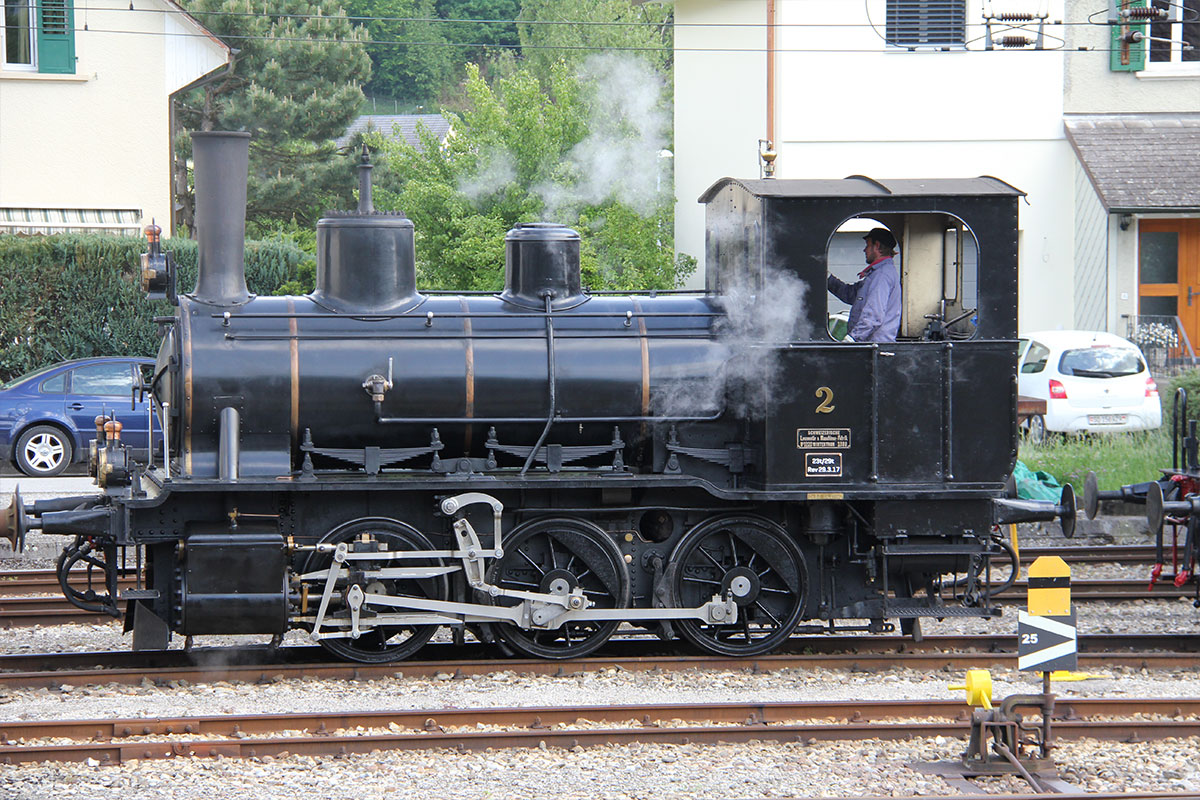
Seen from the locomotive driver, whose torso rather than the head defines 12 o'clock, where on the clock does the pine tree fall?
The pine tree is roughly at 2 o'clock from the locomotive driver.

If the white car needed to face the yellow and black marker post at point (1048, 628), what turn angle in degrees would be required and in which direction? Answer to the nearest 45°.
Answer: approximately 135° to its left

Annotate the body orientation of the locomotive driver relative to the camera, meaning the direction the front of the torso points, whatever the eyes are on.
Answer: to the viewer's left

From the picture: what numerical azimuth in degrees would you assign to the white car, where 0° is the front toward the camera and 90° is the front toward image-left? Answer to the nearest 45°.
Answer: approximately 135°

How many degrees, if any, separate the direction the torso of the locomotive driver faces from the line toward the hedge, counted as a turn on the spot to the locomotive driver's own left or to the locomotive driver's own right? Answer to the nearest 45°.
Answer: approximately 45° to the locomotive driver's own right

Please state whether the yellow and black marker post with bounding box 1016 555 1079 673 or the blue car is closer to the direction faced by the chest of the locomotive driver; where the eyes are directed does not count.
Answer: the blue car

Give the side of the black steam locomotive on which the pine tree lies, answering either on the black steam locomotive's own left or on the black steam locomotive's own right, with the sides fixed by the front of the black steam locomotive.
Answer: on the black steam locomotive's own right

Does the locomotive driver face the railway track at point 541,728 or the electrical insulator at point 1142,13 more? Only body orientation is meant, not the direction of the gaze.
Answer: the railway track

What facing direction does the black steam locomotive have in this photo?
to the viewer's left

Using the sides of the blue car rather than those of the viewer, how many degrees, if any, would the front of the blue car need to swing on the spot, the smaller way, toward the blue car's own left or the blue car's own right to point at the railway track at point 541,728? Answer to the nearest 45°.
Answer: approximately 90° to the blue car's own right

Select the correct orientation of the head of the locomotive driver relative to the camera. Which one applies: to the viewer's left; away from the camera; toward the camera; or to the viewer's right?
to the viewer's left

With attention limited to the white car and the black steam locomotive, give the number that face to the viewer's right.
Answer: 0
